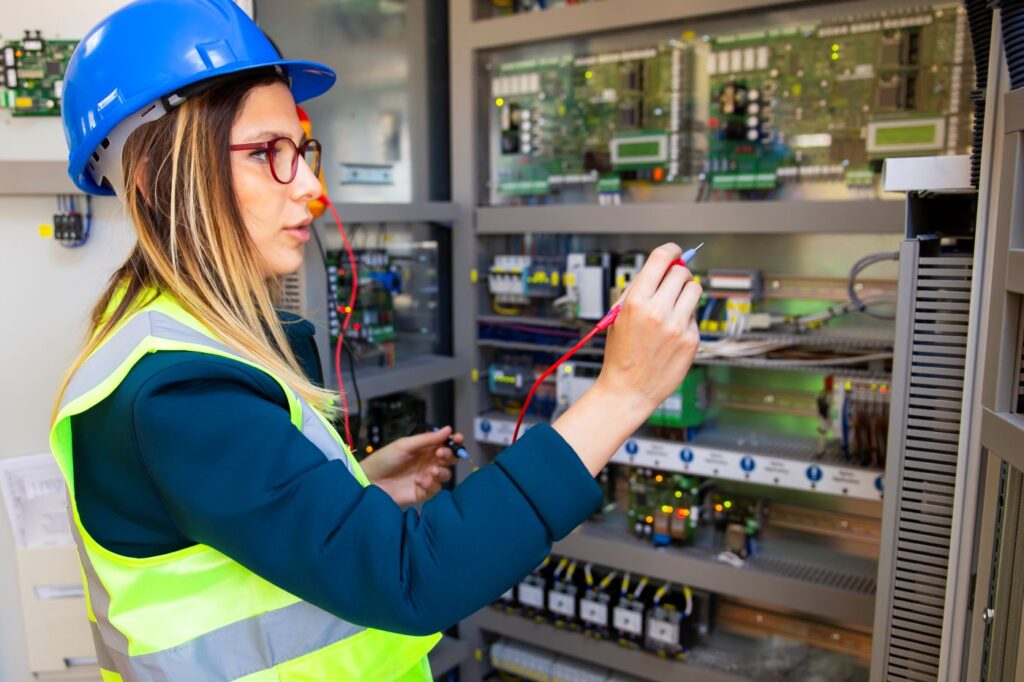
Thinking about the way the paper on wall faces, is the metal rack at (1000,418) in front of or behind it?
in front

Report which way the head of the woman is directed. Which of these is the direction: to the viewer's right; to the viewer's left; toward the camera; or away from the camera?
to the viewer's right

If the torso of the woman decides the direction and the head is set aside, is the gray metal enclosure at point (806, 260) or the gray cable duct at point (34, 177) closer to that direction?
the gray metal enclosure

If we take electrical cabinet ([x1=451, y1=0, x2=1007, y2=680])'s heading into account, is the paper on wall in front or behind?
in front

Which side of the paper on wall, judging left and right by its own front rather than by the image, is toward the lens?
front

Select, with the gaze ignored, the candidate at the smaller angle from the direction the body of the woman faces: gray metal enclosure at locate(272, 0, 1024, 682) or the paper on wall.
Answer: the gray metal enclosure

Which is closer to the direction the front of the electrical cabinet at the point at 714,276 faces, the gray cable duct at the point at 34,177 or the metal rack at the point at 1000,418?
the gray cable duct

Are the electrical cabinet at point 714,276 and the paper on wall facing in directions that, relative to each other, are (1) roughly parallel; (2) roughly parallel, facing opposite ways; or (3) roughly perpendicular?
roughly perpendicular

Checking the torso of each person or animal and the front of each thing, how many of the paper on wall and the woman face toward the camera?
1

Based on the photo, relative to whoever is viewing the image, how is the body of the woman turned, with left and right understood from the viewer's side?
facing to the right of the viewer

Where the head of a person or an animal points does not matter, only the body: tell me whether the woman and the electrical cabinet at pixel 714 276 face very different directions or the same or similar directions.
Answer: very different directions

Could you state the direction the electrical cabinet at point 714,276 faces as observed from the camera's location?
facing the viewer and to the left of the viewer

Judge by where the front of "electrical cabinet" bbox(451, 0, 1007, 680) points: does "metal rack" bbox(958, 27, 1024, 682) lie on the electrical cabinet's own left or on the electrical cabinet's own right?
on the electrical cabinet's own left

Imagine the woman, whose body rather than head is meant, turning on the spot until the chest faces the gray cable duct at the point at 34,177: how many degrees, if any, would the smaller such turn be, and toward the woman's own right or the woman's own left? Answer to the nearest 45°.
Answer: approximately 135° to the woman's own left
